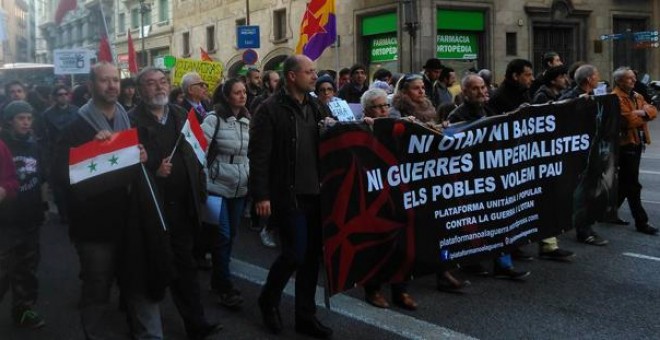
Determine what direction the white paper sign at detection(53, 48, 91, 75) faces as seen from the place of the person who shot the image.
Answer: facing the viewer

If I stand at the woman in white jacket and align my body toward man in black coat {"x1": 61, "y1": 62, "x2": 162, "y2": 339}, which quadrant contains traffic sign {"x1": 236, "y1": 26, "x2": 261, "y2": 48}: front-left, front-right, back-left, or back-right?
back-right

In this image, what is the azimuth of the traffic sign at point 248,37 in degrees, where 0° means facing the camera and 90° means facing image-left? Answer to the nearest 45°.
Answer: approximately 0°

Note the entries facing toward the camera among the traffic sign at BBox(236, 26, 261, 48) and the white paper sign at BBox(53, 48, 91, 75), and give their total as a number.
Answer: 2

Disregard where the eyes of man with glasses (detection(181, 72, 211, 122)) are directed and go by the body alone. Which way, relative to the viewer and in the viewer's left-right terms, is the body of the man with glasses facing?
facing the viewer and to the right of the viewer

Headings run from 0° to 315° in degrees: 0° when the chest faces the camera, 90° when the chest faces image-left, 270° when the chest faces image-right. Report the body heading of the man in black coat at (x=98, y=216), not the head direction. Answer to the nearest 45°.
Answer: approximately 315°

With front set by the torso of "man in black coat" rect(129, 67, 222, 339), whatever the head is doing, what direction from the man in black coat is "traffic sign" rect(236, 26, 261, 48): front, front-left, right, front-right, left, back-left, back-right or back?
back-left

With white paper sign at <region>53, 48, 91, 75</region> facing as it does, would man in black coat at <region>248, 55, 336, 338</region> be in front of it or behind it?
in front

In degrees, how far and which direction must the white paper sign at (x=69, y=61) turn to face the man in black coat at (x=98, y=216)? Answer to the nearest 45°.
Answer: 0° — it already faces them
